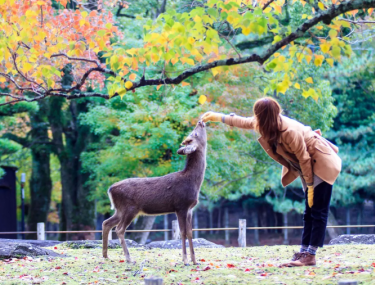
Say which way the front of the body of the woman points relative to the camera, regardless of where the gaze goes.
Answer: to the viewer's left

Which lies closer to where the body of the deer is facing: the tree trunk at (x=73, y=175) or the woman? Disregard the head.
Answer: the woman

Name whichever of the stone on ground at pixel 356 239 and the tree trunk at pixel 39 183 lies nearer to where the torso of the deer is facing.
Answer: the stone on ground

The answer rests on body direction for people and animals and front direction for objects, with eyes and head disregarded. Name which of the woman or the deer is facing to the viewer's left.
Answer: the woman

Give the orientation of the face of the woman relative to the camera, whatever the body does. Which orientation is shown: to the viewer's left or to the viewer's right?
to the viewer's left

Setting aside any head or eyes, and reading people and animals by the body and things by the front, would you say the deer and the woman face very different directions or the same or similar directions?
very different directions

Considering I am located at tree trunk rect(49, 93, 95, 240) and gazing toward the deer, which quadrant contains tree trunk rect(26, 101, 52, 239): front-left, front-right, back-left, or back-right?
back-right

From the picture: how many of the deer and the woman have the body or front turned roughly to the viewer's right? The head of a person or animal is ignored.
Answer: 1

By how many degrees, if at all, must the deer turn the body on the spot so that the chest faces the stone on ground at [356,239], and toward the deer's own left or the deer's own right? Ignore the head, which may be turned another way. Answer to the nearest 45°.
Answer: approximately 45° to the deer's own left

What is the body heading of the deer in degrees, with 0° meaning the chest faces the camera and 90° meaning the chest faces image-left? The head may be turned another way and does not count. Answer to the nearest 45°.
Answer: approximately 270°
